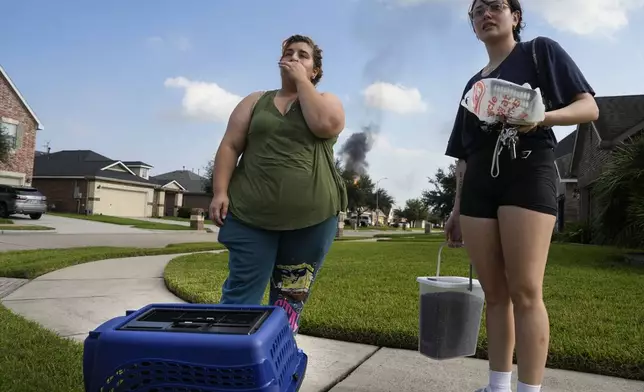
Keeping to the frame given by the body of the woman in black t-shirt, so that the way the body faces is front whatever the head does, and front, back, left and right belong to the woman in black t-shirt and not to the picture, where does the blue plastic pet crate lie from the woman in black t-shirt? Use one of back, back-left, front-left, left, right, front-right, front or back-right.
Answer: front

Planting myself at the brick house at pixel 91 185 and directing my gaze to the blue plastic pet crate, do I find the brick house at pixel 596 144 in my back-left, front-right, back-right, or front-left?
front-left

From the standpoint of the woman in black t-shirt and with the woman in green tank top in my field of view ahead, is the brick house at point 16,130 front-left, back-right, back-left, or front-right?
front-right

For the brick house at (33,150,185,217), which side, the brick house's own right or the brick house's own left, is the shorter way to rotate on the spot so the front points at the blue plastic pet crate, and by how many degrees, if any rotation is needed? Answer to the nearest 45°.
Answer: approximately 45° to the brick house's own right

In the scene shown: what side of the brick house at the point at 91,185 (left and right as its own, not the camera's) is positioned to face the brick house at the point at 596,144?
front

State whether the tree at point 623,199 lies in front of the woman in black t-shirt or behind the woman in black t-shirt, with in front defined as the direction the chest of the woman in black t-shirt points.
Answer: behind

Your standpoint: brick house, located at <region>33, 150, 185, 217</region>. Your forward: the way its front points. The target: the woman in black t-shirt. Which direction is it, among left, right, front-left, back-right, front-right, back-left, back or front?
front-right

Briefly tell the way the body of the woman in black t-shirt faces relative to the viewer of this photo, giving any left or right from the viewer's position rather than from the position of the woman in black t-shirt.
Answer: facing the viewer and to the left of the viewer

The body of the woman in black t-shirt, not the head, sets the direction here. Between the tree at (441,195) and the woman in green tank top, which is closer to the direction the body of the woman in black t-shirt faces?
the woman in green tank top

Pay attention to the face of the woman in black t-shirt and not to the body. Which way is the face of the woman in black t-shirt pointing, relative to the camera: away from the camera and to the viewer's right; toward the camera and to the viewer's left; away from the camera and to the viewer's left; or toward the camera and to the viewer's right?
toward the camera and to the viewer's left
